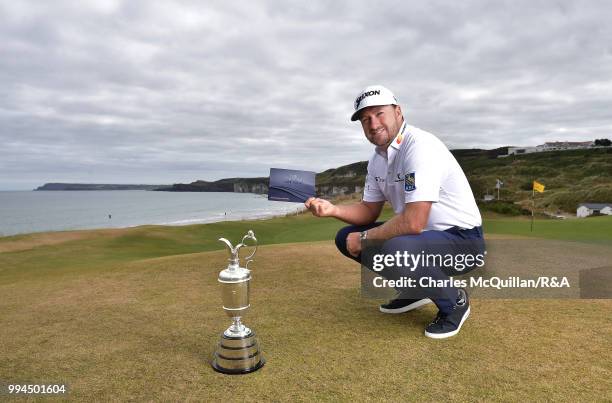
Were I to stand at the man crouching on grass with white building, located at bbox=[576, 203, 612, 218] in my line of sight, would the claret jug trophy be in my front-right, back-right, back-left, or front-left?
back-left

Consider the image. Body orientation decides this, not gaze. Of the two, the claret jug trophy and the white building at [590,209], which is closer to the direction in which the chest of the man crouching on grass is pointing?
the claret jug trophy

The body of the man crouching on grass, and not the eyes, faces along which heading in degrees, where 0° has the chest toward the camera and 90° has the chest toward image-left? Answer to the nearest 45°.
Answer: approximately 45°

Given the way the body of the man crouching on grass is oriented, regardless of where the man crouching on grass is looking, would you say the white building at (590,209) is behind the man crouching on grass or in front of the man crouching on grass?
behind

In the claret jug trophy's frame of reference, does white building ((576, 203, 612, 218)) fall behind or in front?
behind
